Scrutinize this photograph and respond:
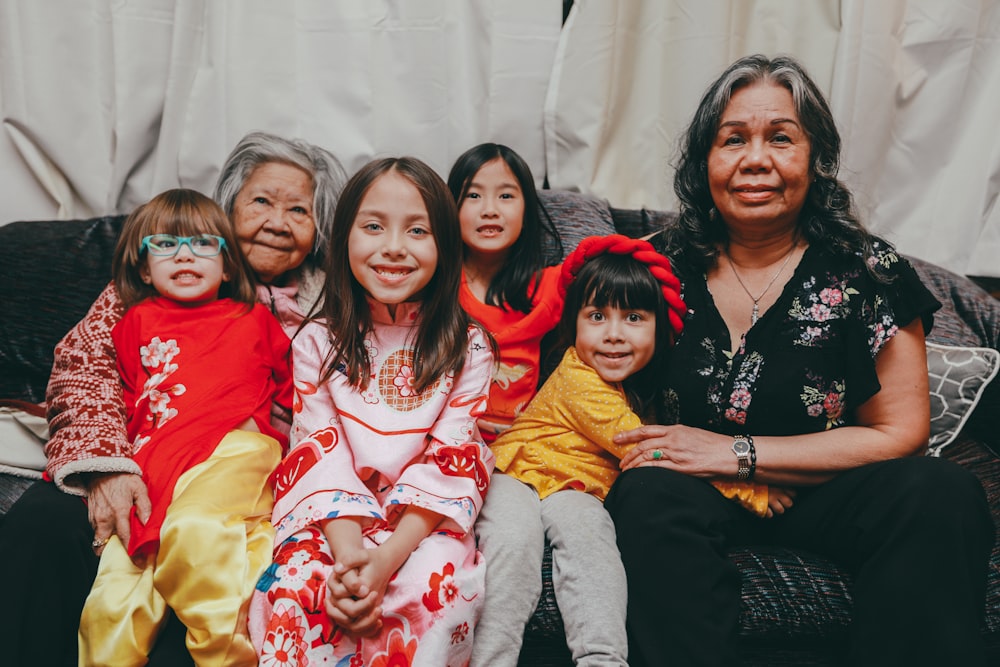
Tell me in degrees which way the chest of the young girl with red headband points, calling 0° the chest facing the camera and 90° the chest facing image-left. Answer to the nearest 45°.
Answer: approximately 315°

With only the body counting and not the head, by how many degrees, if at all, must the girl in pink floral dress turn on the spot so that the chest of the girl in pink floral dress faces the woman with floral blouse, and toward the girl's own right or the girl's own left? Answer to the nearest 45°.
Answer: approximately 90° to the girl's own left

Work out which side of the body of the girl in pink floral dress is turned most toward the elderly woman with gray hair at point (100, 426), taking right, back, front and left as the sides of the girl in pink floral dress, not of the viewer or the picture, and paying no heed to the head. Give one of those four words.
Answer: right

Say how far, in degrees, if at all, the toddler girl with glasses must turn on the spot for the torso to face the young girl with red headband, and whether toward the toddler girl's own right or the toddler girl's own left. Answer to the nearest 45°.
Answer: approximately 90° to the toddler girl's own left
